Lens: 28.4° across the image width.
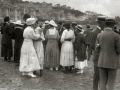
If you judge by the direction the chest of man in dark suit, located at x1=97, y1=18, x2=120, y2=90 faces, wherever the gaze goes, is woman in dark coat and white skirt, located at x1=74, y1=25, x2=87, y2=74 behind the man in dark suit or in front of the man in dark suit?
in front

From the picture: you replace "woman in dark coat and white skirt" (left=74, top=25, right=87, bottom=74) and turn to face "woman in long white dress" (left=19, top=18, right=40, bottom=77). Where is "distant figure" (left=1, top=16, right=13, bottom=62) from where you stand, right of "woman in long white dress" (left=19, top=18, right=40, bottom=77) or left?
right

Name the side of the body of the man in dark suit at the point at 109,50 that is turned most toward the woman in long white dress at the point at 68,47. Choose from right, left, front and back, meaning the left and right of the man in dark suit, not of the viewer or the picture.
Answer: front

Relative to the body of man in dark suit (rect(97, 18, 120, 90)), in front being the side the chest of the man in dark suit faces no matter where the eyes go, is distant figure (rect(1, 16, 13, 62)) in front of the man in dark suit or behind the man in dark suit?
in front
